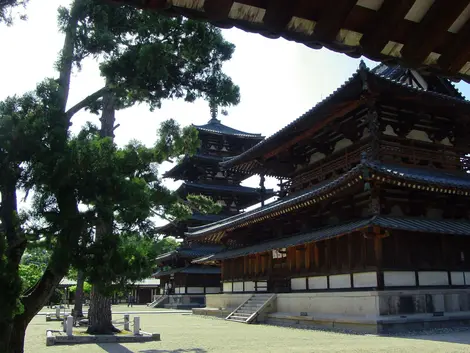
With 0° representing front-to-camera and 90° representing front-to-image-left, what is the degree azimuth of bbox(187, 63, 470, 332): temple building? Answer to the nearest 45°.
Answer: approximately 45°

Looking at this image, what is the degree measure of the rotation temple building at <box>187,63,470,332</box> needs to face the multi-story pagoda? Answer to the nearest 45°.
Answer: approximately 90° to its right
